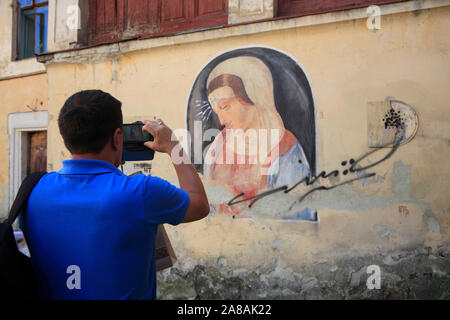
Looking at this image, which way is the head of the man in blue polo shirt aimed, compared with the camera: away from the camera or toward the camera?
away from the camera

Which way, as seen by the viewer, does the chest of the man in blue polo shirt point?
away from the camera
